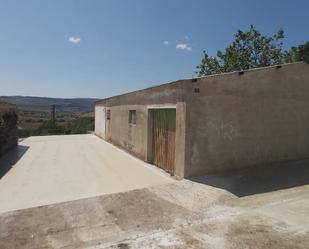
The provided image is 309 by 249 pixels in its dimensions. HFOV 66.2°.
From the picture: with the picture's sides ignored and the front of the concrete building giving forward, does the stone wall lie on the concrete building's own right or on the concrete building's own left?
on the concrete building's own right

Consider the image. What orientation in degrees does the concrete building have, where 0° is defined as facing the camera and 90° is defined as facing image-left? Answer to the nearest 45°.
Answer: approximately 45°
